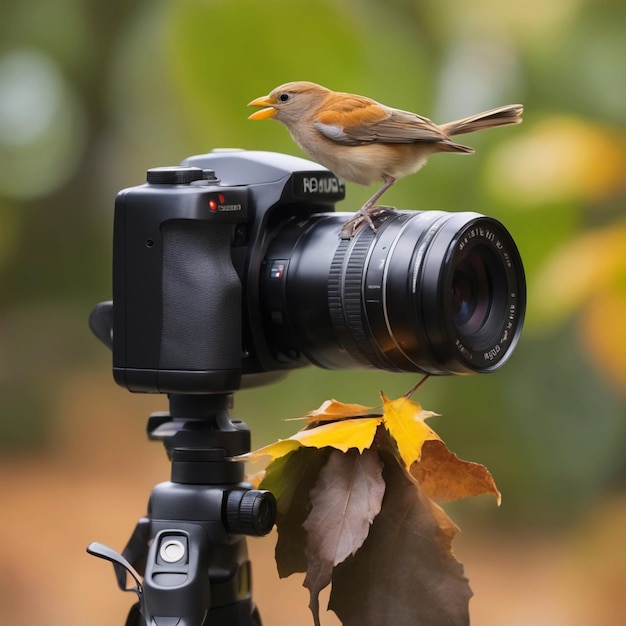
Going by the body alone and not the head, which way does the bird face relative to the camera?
to the viewer's left

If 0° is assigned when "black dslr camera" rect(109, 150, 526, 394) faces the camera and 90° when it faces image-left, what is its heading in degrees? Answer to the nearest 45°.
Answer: approximately 315°
